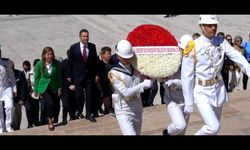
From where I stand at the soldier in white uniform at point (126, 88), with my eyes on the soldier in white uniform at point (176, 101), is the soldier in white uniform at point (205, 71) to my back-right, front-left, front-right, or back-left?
front-right

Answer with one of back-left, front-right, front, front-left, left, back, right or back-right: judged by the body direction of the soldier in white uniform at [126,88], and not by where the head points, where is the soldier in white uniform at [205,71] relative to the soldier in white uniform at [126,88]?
front-left

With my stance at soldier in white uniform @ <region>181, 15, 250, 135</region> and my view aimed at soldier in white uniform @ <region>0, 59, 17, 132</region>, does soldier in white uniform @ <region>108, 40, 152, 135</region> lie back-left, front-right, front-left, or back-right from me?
front-left

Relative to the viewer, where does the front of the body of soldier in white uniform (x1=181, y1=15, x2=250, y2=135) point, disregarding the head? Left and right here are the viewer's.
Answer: facing the viewer and to the right of the viewer

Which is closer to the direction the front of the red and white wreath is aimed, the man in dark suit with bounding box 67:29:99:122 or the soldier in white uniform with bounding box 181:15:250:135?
the soldier in white uniform

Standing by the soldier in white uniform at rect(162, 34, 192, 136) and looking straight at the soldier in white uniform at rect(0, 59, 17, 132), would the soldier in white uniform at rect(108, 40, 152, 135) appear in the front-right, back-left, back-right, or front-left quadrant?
front-left

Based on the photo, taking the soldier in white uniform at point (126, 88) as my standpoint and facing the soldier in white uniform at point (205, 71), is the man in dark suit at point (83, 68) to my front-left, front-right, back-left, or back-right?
back-left

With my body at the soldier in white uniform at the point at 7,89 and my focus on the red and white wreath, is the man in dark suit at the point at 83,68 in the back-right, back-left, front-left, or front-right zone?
front-left

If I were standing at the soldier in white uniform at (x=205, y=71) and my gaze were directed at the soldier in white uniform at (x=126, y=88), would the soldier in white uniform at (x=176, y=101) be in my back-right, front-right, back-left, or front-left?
front-right

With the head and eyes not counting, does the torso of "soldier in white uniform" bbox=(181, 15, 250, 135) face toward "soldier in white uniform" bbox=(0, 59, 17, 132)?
no

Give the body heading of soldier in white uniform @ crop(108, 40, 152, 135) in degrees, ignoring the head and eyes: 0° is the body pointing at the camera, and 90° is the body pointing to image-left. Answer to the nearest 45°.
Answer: approximately 315°

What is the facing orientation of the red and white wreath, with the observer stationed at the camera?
facing the viewer
